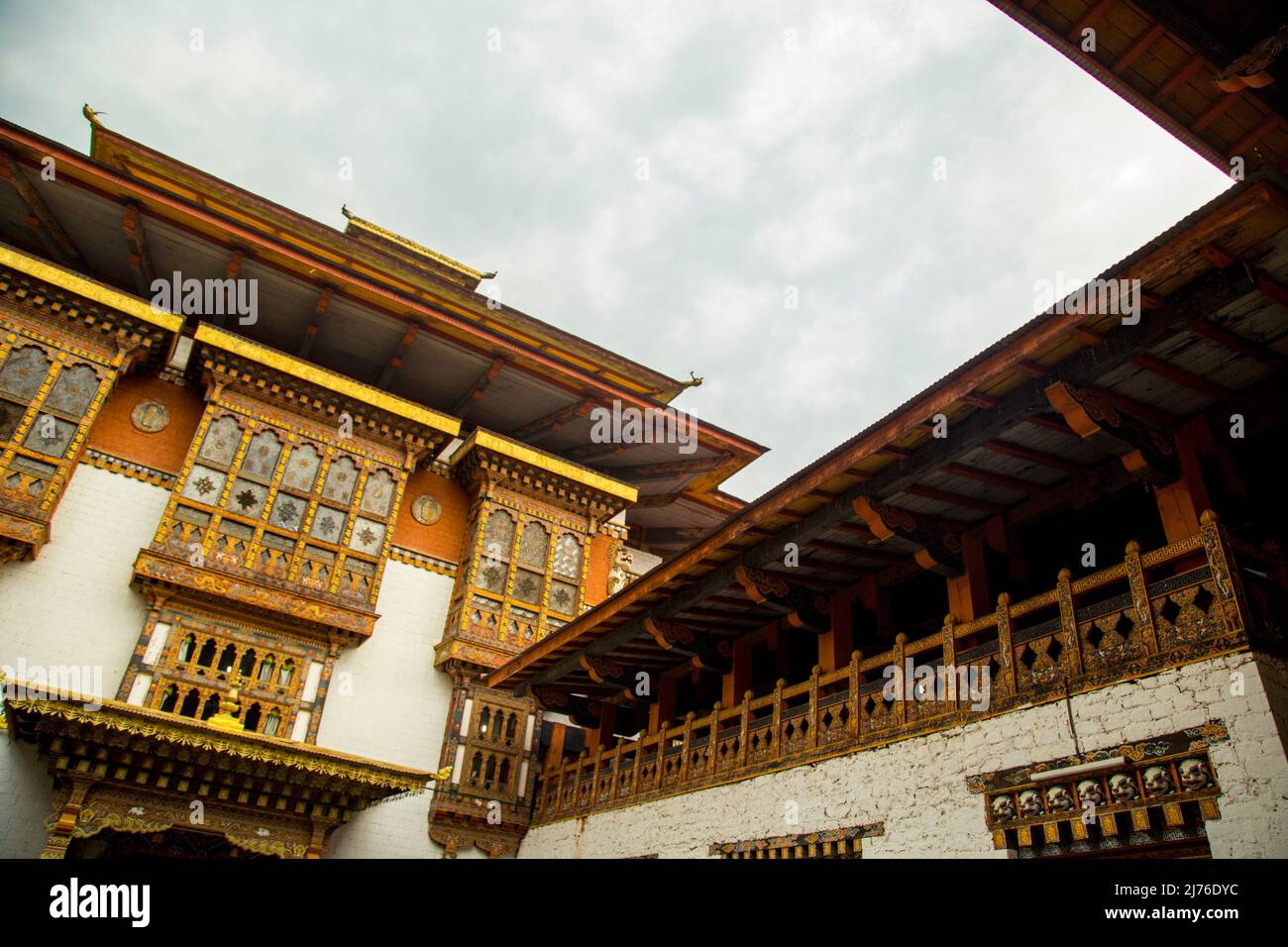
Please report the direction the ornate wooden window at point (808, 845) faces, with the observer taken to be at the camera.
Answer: facing the viewer and to the left of the viewer
